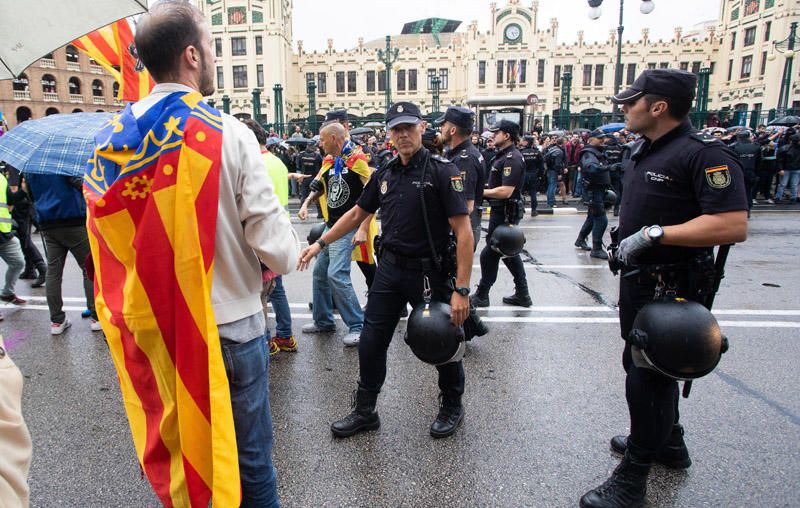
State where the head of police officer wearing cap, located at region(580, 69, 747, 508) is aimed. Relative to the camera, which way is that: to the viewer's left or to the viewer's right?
to the viewer's left

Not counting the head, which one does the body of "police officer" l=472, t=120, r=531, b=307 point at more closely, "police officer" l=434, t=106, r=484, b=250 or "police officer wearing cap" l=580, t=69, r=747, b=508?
the police officer

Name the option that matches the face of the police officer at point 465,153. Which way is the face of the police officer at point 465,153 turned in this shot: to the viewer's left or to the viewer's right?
to the viewer's left

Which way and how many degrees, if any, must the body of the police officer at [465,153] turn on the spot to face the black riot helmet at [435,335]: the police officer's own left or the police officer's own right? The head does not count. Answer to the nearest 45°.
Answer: approximately 90° to the police officer's own left

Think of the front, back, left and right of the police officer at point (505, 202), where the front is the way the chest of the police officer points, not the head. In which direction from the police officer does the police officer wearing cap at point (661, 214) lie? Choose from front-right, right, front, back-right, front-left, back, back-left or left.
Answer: left

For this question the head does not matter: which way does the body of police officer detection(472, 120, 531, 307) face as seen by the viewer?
to the viewer's left

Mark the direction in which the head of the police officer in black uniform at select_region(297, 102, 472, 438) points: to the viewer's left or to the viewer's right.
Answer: to the viewer's left

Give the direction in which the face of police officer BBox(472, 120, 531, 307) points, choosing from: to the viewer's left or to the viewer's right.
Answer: to the viewer's left
